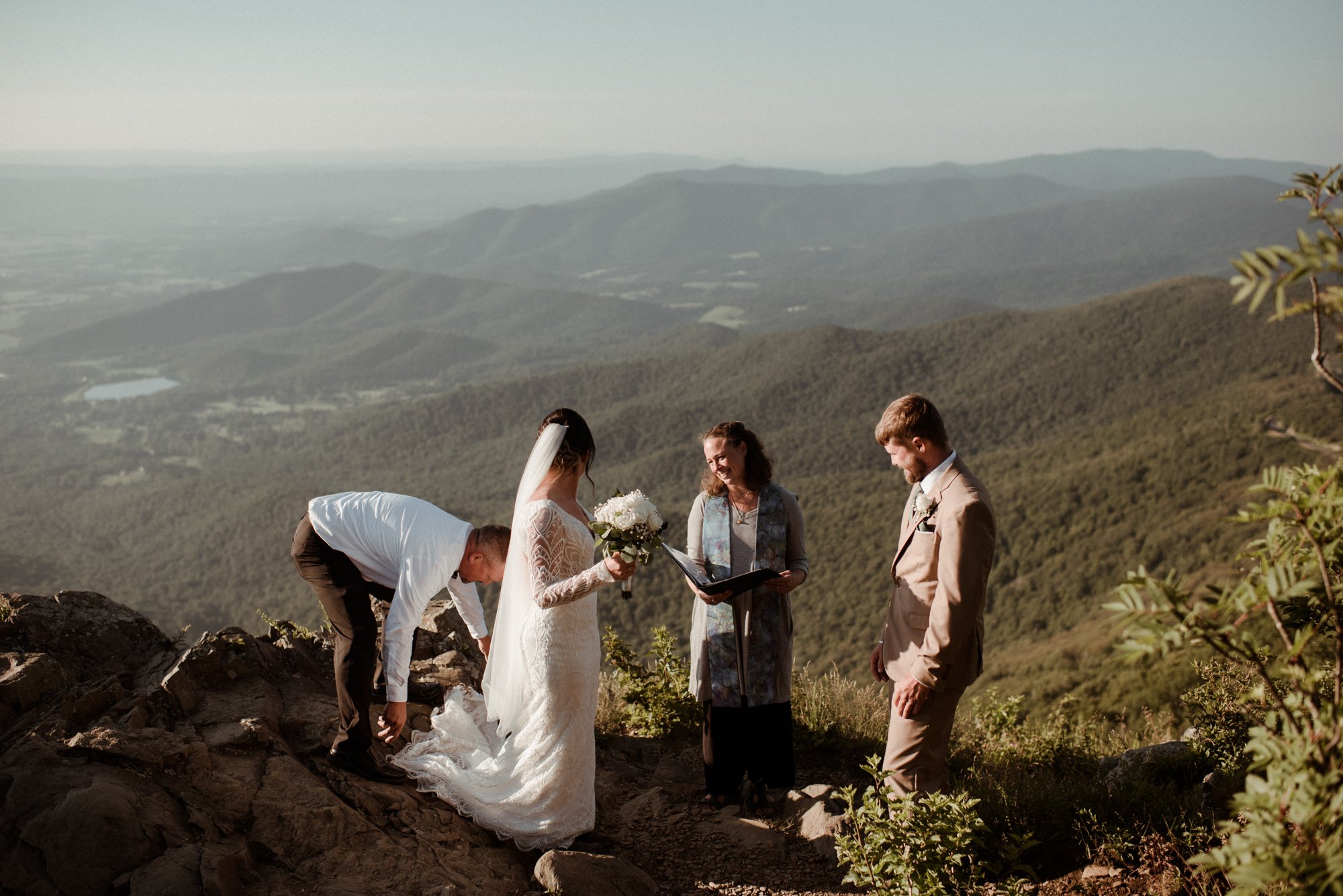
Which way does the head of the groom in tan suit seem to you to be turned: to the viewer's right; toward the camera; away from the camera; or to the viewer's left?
to the viewer's left

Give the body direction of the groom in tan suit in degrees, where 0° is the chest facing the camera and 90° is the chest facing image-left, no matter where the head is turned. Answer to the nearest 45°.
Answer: approximately 45°

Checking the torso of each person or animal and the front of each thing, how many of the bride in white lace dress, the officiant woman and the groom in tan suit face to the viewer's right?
1

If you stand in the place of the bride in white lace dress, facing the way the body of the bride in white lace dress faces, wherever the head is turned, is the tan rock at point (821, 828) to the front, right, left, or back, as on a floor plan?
front

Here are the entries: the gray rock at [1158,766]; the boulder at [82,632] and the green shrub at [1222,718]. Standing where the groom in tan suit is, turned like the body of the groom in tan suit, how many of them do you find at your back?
2

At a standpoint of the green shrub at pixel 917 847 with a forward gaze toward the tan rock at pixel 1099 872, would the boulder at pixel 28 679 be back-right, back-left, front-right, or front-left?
back-left

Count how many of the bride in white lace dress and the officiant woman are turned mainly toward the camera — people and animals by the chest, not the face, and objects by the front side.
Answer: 1

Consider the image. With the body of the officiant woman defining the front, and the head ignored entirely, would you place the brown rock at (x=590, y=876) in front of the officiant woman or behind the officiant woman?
in front

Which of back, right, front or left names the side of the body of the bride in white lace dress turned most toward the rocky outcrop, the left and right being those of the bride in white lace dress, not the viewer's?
back

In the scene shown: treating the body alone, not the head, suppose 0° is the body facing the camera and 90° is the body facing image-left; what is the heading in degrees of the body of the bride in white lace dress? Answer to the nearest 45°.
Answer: approximately 270°

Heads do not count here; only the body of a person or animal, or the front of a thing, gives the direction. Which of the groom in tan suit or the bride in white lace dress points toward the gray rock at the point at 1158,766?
the bride in white lace dress
